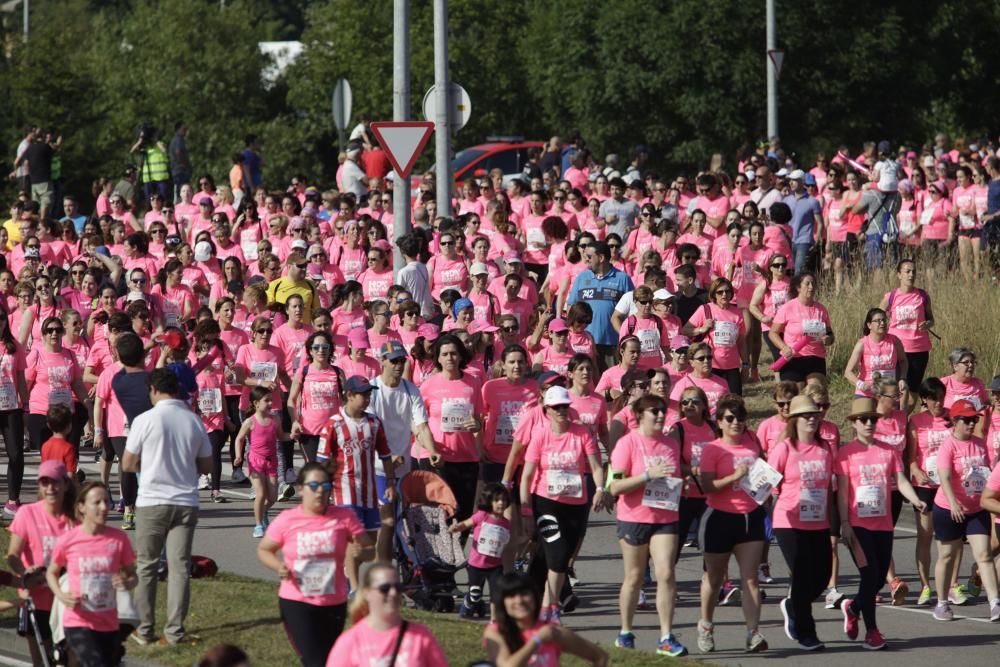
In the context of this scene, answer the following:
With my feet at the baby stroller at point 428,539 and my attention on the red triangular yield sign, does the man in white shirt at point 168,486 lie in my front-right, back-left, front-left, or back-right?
back-left

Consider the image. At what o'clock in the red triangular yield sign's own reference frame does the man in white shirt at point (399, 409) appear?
The man in white shirt is roughly at 12 o'clock from the red triangular yield sign.

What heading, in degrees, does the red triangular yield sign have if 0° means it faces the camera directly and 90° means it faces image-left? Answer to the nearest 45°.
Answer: approximately 0°

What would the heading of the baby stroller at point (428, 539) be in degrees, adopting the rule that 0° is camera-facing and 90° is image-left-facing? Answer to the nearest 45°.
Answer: approximately 315°

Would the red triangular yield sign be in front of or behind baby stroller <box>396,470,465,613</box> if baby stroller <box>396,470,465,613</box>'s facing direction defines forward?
behind

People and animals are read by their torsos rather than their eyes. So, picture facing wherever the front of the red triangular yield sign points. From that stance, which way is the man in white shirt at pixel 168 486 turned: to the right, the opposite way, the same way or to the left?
the opposite way

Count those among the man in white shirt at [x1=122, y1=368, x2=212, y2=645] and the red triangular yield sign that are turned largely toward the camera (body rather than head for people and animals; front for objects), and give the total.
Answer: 1

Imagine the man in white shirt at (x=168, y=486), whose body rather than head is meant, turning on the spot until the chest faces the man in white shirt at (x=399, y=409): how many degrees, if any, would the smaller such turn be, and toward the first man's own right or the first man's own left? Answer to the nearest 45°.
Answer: approximately 45° to the first man's own right

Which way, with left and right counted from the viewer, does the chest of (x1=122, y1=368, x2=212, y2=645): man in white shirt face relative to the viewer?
facing away from the viewer
